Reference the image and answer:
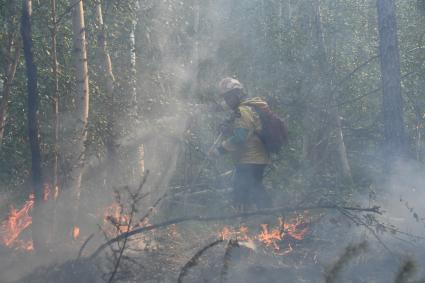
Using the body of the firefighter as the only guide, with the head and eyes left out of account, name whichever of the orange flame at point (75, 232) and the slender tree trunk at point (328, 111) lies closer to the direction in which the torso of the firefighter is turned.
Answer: the orange flame

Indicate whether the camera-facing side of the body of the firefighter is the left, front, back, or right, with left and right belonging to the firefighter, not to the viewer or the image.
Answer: left

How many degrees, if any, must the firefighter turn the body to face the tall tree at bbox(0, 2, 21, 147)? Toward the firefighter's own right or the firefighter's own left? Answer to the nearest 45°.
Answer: approximately 45° to the firefighter's own left

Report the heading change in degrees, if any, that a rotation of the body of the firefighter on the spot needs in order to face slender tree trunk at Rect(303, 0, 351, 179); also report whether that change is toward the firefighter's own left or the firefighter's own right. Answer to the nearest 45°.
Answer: approximately 135° to the firefighter's own right

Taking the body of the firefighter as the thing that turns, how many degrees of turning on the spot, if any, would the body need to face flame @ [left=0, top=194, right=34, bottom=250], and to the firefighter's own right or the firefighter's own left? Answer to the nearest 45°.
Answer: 0° — they already face it

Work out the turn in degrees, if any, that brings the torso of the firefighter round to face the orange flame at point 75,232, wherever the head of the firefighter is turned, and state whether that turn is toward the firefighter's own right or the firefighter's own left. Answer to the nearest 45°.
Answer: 0° — they already face it

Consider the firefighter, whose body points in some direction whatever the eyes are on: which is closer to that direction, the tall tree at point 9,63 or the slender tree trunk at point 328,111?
the tall tree

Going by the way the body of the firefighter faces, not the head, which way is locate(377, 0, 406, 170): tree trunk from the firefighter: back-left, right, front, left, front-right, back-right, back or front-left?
back-right
